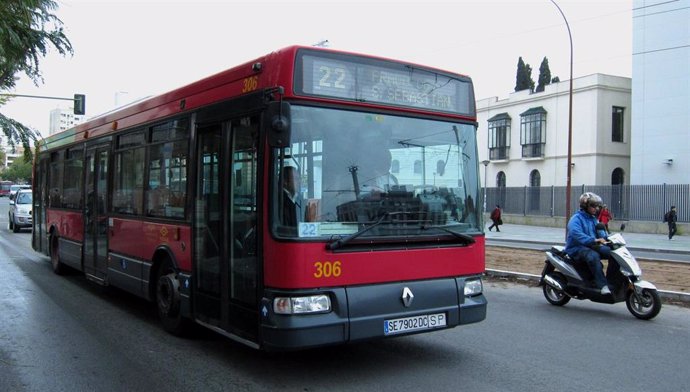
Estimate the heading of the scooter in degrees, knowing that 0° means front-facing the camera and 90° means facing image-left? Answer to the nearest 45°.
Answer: approximately 315°

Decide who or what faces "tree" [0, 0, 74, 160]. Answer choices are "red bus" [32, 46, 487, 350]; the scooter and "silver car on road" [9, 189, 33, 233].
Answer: the silver car on road

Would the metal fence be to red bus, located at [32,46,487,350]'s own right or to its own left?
on its left

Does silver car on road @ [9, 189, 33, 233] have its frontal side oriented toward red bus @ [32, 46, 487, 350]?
yes

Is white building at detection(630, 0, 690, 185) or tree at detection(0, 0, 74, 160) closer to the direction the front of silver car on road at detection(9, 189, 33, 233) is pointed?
the tree

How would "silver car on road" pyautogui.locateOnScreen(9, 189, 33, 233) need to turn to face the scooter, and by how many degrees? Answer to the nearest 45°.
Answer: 0° — it already faces it

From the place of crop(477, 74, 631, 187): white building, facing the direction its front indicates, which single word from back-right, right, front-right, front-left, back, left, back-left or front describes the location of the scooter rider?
front-left

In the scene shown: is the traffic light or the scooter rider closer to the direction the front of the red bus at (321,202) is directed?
the scooter rider
